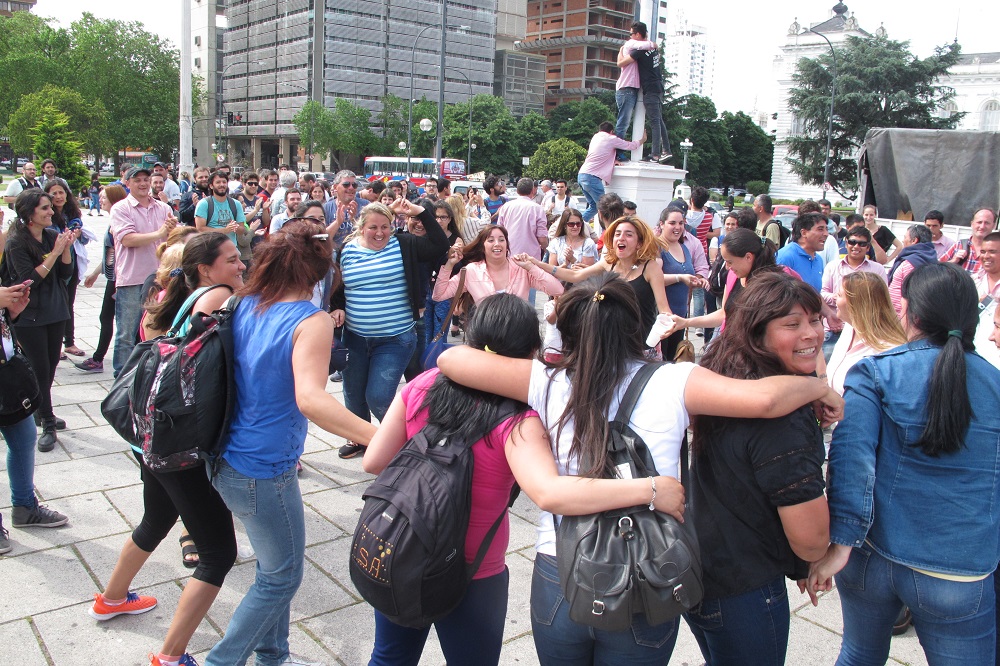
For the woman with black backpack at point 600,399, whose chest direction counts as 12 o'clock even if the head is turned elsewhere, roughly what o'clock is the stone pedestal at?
The stone pedestal is roughly at 12 o'clock from the woman with black backpack.

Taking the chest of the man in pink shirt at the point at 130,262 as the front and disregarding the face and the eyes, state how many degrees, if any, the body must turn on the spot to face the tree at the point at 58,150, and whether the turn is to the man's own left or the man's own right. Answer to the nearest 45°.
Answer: approximately 135° to the man's own left

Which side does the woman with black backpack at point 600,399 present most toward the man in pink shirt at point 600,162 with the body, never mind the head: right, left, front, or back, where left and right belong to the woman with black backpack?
front

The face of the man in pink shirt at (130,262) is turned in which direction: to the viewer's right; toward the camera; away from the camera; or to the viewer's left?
toward the camera

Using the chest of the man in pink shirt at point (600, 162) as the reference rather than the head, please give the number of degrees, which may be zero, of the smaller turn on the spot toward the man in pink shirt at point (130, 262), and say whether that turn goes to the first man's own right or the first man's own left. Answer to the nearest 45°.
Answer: approximately 180°

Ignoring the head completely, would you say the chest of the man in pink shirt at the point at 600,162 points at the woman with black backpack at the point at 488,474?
no

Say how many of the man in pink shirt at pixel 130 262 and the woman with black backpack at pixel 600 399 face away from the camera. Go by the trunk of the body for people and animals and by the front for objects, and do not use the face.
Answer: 1

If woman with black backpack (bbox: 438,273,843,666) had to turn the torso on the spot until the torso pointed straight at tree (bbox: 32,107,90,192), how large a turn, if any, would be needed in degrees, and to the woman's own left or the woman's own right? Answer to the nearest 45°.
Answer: approximately 45° to the woman's own left

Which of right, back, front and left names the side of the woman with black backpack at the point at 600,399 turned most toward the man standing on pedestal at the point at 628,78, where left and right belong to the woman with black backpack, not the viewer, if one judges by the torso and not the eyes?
front

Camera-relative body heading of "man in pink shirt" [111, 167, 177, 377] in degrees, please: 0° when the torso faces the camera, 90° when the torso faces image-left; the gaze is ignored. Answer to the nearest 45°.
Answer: approximately 315°

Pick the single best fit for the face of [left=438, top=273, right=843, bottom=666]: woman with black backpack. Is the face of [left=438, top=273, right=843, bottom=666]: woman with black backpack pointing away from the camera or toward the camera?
away from the camera

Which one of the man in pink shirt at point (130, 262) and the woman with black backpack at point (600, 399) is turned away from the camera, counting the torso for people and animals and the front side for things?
the woman with black backpack

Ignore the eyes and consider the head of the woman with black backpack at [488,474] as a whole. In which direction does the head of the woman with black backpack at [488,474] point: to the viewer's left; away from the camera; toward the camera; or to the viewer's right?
away from the camera

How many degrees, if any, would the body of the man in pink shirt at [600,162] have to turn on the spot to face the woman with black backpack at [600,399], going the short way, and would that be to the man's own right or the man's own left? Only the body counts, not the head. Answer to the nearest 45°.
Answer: approximately 135° to the man's own right

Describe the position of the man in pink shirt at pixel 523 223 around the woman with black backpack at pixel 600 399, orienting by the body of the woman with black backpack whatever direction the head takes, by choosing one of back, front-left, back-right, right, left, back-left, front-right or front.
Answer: front

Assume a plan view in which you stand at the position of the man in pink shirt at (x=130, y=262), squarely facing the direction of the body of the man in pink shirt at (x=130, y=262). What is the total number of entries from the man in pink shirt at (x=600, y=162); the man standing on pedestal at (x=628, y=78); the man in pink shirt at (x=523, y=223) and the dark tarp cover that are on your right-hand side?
0

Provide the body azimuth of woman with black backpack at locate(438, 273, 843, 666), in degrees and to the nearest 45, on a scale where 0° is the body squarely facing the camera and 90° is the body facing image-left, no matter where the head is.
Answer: approximately 180°
